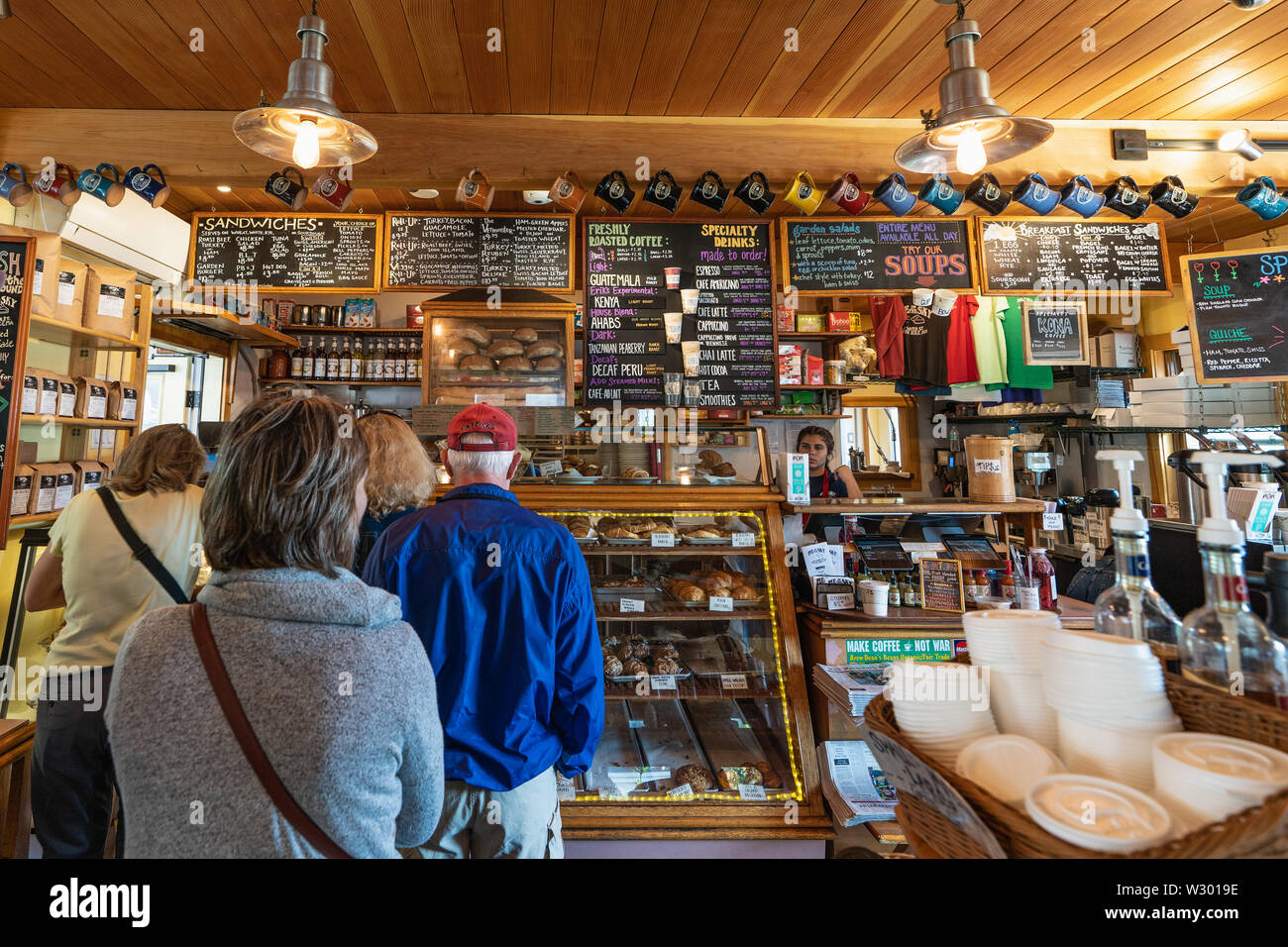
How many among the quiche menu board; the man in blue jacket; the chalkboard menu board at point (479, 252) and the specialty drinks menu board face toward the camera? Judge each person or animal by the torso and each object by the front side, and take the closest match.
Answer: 3

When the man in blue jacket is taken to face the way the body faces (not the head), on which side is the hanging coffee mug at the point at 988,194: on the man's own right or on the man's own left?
on the man's own right

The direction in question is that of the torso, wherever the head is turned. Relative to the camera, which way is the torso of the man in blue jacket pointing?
away from the camera

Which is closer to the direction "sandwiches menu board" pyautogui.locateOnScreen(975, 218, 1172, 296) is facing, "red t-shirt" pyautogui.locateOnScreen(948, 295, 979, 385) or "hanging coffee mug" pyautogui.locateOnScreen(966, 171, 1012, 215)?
the hanging coffee mug

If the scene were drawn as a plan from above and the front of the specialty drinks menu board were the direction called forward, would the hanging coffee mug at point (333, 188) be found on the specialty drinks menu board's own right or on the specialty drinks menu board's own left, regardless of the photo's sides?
on the specialty drinks menu board's own right

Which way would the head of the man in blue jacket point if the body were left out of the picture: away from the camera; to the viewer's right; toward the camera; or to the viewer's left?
away from the camera

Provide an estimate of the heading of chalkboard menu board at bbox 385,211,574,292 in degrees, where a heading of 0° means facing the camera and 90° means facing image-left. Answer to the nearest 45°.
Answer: approximately 0°

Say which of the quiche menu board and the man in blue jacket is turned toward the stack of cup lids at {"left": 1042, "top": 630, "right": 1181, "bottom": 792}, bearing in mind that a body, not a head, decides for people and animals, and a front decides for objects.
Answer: the quiche menu board

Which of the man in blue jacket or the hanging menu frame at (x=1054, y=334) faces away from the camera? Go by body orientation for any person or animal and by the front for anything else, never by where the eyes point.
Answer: the man in blue jacket

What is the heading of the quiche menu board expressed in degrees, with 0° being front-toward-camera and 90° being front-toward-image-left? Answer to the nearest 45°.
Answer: approximately 0°

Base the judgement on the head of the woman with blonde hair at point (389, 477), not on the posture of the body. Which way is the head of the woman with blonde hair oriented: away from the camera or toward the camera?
away from the camera
